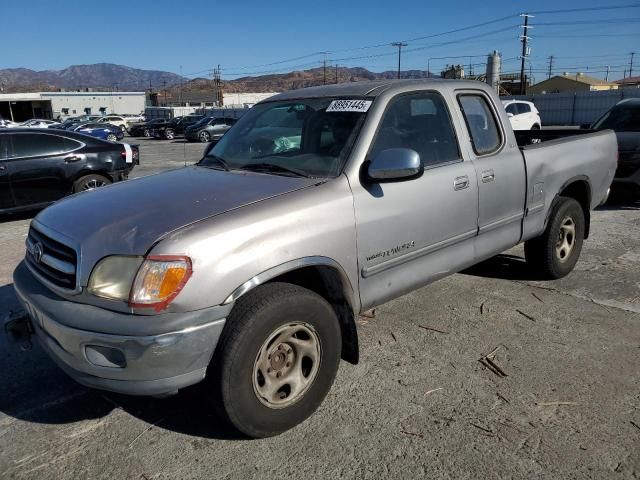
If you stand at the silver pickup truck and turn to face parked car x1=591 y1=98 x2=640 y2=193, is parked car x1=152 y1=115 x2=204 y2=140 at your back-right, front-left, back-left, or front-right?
front-left

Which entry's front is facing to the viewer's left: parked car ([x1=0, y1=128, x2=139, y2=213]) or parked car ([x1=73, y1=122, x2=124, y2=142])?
parked car ([x1=0, y1=128, x2=139, y2=213])

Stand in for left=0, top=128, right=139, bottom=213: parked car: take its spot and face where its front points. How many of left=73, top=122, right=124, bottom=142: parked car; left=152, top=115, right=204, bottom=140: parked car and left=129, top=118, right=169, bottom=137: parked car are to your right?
3

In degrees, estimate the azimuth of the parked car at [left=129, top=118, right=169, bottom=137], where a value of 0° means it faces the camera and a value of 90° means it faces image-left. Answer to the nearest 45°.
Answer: approximately 45°

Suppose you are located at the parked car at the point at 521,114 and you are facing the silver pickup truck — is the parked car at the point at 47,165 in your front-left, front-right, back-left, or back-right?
front-right

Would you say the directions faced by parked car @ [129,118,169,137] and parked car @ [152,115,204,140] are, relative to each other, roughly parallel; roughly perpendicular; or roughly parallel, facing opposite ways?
roughly parallel

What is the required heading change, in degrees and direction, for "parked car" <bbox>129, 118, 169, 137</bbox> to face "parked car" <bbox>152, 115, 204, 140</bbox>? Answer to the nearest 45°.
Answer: approximately 90° to its left

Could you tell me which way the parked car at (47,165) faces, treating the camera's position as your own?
facing to the left of the viewer

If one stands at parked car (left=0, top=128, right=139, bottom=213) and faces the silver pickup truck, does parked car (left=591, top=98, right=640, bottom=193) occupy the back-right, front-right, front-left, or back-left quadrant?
front-left

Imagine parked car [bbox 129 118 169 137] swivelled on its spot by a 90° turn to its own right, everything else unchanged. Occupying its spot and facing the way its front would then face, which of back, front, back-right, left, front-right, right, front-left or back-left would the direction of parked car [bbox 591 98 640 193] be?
back-left

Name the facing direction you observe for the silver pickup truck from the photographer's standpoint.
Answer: facing the viewer and to the left of the viewer

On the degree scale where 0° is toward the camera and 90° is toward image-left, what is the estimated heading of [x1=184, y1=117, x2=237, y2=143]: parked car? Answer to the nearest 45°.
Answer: approximately 45°
